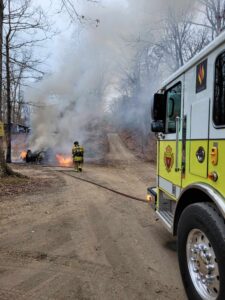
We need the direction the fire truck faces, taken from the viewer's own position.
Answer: facing away from the viewer and to the left of the viewer

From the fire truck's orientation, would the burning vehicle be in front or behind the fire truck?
in front
